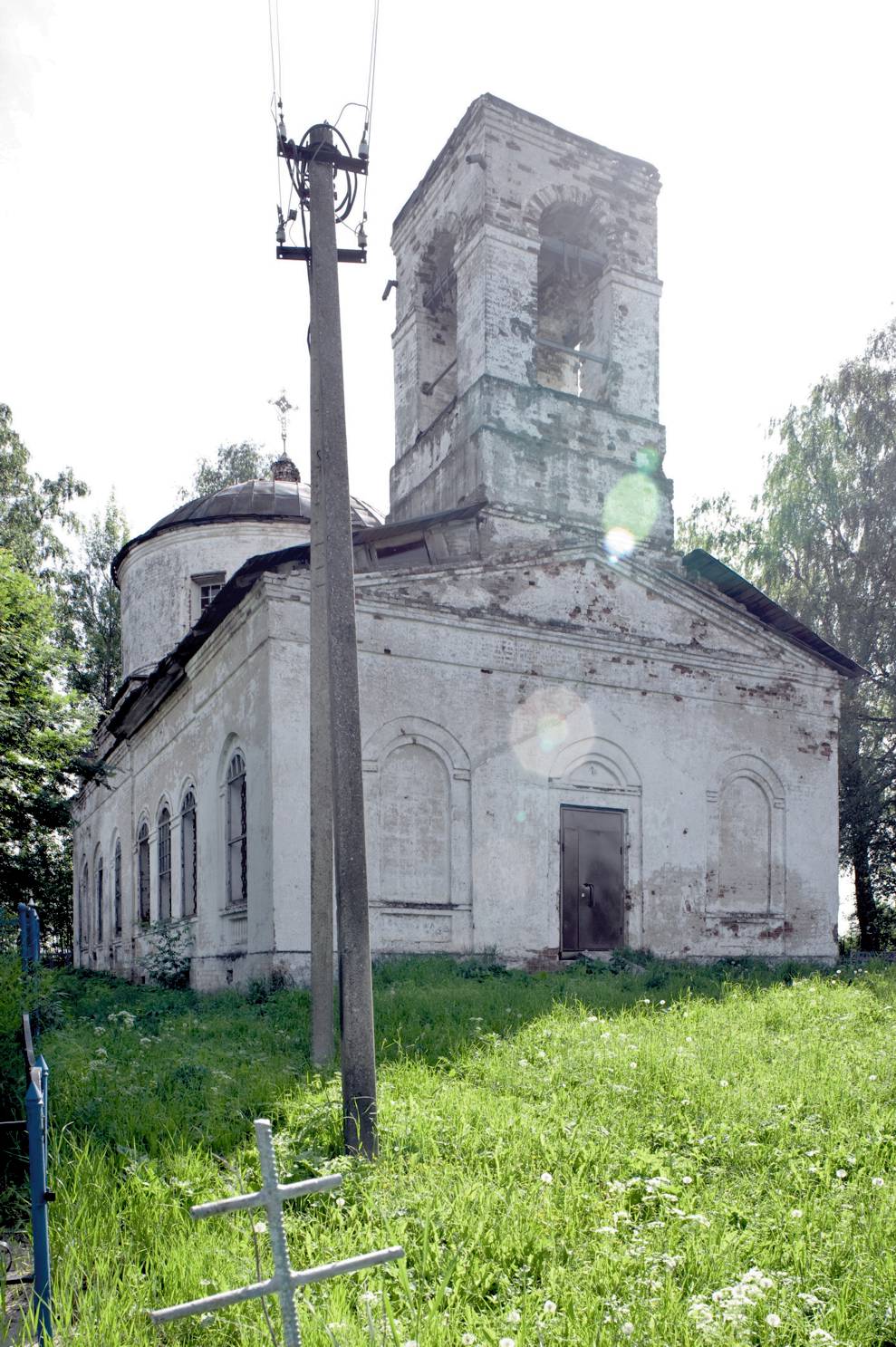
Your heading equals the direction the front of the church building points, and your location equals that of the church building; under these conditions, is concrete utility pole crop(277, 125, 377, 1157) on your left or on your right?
on your right

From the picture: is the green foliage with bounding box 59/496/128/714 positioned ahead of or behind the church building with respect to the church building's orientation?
behind

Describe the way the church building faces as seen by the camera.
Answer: facing the viewer and to the right of the viewer

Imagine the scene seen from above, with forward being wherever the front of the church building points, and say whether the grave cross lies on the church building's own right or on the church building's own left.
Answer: on the church building's own right

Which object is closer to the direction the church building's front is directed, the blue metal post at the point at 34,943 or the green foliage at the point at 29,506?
the blue metal post

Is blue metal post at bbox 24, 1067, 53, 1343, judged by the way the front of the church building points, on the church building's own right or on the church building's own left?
on the church building's own right

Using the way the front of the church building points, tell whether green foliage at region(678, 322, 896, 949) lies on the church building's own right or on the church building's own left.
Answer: on the church building's own left

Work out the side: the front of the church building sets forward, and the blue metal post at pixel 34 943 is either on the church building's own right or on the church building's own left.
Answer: on the church building's own right

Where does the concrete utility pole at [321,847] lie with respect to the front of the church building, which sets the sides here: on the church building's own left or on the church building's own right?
on the church building's own right
